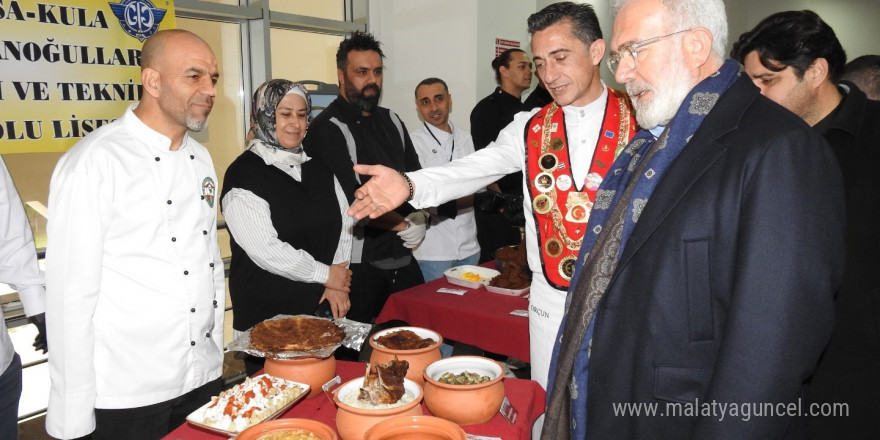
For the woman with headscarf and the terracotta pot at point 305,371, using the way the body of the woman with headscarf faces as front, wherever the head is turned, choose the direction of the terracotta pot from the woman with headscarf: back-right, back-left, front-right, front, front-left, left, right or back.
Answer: front-right

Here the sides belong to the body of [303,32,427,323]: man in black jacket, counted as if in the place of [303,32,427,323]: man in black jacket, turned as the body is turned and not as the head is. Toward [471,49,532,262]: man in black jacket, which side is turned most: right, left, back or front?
left

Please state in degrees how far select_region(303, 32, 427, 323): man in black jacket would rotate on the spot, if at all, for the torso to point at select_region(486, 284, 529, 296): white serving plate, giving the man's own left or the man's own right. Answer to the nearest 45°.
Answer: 0° — they already face it

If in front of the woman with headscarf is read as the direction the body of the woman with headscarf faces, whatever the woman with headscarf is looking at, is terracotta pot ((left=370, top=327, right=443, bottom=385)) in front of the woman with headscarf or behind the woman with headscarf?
in front

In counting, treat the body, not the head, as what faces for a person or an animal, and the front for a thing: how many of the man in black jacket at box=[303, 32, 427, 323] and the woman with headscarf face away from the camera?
0

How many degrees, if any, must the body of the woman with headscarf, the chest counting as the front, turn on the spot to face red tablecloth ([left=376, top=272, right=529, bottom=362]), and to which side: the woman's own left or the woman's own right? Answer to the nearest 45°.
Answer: approximately 45° to the woman's own left

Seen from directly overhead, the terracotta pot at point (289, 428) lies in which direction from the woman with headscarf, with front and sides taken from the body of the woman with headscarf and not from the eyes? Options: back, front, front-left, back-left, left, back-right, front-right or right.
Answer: front-right
